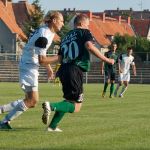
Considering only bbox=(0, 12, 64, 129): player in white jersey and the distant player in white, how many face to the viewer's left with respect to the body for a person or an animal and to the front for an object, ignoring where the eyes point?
0

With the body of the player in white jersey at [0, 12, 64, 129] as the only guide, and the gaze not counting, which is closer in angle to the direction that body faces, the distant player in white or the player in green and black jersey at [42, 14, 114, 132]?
the player in green and black jersey

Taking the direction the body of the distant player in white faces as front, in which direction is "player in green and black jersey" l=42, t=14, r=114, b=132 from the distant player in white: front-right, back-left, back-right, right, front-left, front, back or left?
front-right

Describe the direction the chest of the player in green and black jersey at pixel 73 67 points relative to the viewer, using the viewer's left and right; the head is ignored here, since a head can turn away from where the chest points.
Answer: facing away from the viewer and to the right of the viewer

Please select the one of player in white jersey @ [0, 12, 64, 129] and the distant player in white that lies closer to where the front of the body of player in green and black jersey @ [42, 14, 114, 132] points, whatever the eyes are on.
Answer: the distant player in white

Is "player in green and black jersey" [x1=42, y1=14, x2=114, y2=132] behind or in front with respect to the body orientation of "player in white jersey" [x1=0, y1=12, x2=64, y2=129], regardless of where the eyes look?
in front

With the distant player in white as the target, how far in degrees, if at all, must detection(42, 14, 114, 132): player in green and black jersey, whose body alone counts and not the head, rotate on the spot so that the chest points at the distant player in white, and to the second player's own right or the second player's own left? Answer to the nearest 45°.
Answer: approximately 45° to the second player's own left

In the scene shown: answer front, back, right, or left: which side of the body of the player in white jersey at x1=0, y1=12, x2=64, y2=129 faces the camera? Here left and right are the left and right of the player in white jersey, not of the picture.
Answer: right

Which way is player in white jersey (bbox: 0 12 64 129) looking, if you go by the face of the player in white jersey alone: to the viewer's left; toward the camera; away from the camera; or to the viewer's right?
to the viewer's right
